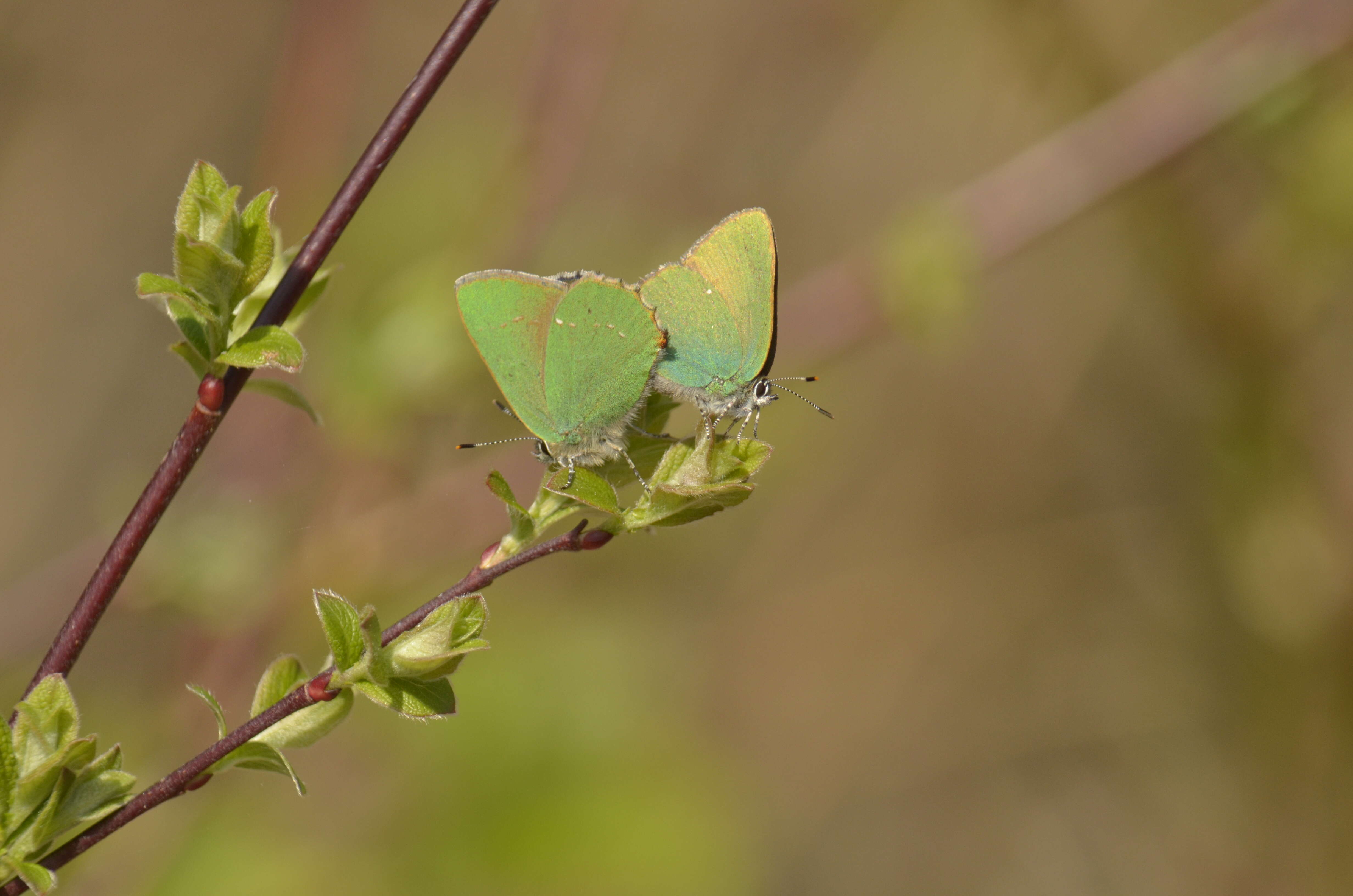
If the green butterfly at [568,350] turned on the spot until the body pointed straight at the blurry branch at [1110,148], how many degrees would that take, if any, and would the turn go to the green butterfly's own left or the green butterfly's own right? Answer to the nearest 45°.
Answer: approximately 135° to the green butterfly's own right

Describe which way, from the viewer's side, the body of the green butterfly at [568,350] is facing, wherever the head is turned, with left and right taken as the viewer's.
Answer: facing to the left of the viewer

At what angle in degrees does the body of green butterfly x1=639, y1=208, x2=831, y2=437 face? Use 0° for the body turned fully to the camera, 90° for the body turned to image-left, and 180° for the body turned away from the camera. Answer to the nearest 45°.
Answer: approximately 270°

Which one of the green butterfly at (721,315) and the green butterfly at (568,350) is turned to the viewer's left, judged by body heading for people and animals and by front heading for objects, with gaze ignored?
the green butterfly at (568,350)

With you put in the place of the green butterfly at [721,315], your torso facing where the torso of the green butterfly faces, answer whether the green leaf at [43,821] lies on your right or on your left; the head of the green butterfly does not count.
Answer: on your right

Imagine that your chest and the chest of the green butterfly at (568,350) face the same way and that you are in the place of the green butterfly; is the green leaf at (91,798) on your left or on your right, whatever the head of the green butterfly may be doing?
on your left

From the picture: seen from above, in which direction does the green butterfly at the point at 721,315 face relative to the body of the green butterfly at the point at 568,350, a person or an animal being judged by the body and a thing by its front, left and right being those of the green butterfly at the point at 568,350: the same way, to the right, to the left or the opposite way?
the opposite way

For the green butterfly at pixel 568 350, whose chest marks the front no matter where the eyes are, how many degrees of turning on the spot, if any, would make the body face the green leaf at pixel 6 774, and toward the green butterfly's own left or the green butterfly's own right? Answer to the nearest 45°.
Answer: approximately 45° to the green butterfly's own left

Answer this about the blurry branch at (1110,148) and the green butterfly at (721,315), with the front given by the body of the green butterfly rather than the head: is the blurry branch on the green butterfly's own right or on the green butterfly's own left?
on the green butterfly's own left
